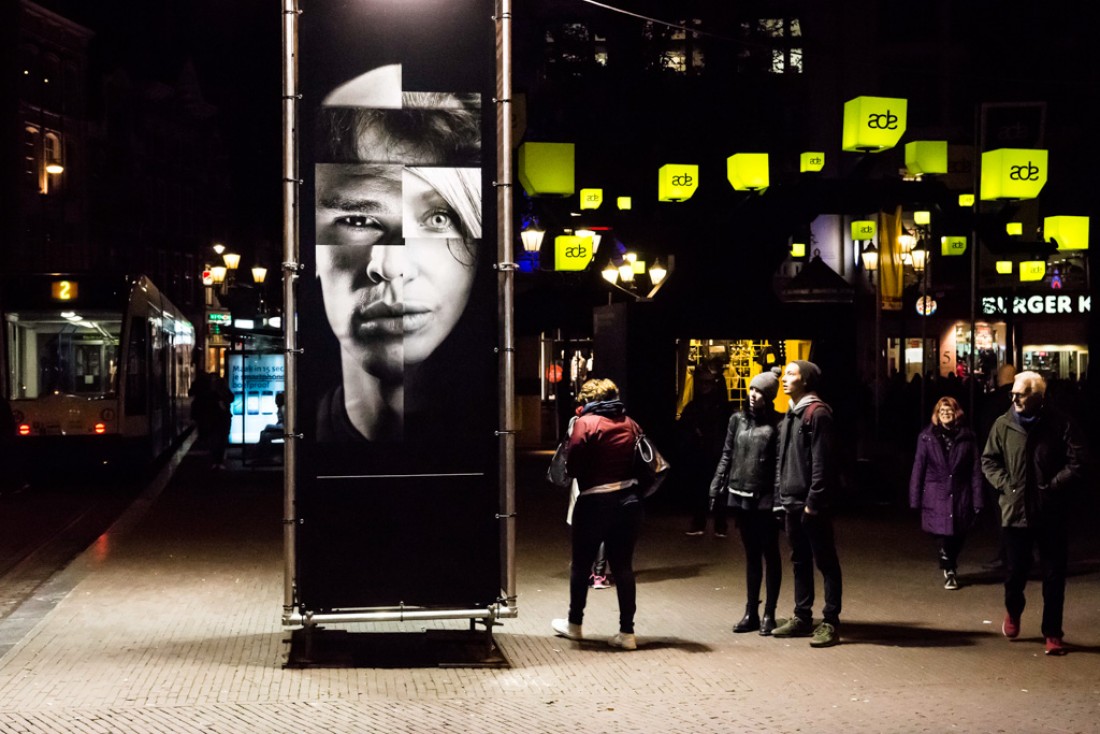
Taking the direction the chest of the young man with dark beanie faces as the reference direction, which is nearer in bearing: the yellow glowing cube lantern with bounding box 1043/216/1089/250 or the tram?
the tram

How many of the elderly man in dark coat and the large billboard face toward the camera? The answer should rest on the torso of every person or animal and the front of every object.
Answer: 2

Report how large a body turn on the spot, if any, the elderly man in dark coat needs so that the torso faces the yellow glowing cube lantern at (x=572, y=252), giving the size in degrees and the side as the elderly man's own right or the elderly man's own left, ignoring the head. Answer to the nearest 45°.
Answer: approximately 135° to the elderly man's own right

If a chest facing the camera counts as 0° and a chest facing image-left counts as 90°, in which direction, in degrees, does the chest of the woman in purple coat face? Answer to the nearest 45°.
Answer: approximately 0°

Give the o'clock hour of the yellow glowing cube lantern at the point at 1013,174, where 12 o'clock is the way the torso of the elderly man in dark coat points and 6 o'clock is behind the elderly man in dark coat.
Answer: The yellow glowing cube lantern is roughly at 6 o'clock from the elderly man in dark coat.

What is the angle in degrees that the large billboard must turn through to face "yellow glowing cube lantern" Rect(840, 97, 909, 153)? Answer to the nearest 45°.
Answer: approximately 135° to its left

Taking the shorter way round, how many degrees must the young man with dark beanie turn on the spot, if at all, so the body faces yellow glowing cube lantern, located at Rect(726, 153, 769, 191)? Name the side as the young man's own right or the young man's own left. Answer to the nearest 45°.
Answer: approximately 135° to the young man's own right

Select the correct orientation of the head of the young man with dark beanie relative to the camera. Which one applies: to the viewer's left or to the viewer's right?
to the viewer's left

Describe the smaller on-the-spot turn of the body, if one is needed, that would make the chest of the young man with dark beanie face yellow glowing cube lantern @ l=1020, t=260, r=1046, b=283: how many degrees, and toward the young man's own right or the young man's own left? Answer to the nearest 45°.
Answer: approximately 135° to the young man's own right
